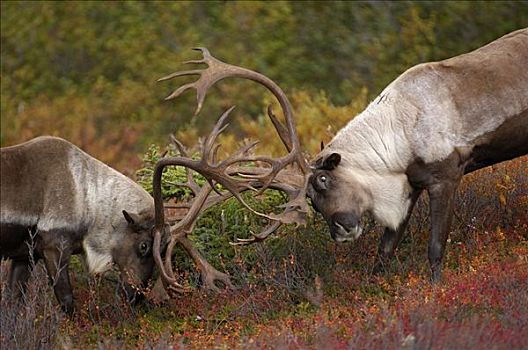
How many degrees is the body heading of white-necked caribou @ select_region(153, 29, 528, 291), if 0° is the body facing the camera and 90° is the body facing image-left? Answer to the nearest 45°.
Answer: approximately 90°

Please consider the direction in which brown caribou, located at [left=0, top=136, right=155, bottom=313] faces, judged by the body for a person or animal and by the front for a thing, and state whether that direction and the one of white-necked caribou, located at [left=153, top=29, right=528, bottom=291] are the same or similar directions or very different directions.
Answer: very different directions

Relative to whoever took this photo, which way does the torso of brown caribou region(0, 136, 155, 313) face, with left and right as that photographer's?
facing to the right of the viewer

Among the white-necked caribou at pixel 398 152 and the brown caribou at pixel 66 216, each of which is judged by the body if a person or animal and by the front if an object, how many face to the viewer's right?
1

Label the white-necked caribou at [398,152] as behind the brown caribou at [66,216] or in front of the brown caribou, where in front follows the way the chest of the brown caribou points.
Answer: in front

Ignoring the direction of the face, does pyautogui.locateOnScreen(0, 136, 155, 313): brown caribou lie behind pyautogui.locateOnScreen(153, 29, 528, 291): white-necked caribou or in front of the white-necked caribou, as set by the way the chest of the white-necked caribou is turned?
in front

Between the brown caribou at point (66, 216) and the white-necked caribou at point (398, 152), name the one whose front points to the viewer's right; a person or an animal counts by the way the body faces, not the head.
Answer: the brown caribou
